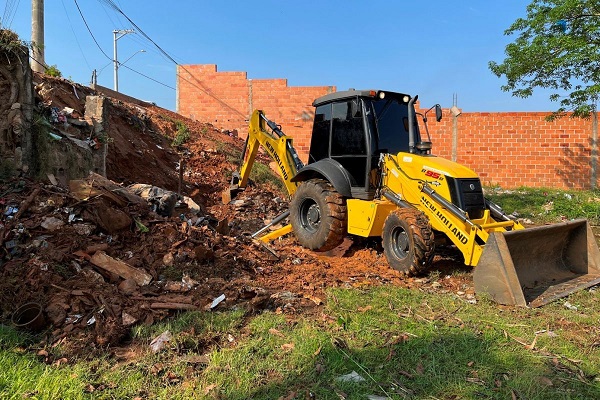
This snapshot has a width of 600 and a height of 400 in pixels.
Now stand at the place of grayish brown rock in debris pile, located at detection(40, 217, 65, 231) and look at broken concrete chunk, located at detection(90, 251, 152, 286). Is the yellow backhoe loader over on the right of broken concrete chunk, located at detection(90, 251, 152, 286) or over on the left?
left

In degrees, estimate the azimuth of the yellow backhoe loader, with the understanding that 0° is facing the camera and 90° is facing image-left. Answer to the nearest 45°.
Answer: approximately 315°

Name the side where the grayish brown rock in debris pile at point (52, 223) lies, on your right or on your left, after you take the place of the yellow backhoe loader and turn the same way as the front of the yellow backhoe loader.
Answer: on your right

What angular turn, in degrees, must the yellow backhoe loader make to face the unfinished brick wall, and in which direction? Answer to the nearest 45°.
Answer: approximately 135° to its left

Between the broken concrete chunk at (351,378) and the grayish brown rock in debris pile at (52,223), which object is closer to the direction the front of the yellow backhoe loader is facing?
the broken concrete chunk

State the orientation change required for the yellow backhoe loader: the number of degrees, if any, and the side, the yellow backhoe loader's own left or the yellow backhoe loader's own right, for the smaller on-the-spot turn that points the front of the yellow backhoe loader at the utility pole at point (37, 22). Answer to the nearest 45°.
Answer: approximately 135° to the yellow backhoe loader's own right

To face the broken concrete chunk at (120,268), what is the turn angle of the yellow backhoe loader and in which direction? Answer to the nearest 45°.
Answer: approximately 90° to its right

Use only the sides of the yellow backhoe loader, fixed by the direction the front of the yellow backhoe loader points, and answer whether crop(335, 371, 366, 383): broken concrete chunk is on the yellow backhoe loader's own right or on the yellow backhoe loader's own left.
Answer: on the yellow backhoe loader's own right

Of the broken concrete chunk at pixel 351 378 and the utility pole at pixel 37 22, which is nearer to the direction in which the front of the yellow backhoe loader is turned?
the broken concrete chunk
